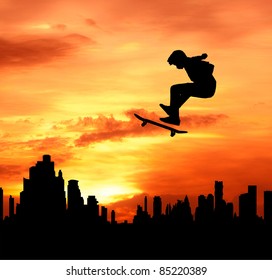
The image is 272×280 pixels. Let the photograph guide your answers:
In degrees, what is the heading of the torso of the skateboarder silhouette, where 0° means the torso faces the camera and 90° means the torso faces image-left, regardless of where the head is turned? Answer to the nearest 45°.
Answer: approximately 90°

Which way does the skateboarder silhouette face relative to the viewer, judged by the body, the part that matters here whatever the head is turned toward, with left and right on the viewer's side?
facing to the left of the viewer
